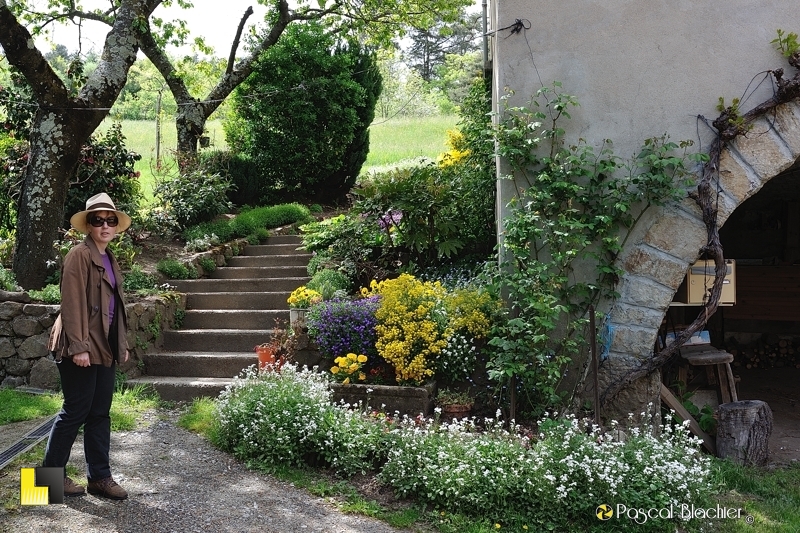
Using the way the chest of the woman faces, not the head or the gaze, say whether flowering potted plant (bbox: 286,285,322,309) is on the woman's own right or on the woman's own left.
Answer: on the woman's own left

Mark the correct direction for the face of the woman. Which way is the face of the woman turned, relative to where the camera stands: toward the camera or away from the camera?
toward the camera

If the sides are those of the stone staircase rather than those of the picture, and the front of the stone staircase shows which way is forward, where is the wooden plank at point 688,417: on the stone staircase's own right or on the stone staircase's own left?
on the stone staircase's own left

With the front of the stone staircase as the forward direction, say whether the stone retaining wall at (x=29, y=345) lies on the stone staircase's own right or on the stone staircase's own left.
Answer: on the stone staircase's own right

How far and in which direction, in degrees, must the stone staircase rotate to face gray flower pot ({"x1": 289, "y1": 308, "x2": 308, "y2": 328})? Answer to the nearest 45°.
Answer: approximately 45° to its left

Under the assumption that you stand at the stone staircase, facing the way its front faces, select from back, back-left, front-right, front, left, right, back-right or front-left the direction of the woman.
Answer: front

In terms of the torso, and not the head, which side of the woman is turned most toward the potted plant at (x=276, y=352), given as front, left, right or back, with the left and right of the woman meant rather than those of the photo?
left

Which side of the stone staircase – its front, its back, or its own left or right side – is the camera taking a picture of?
front

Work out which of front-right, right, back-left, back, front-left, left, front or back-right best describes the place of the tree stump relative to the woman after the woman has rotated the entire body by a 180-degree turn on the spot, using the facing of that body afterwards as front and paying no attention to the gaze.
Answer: back-right

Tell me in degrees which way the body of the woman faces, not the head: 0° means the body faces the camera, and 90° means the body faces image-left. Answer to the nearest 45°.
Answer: approximately 315°

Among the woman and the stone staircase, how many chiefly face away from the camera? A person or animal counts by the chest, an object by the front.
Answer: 0

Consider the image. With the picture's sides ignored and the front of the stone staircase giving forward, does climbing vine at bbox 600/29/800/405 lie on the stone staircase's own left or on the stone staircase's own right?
on the stone staircase's own left

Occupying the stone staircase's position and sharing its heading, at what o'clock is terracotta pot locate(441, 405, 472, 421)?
The terracotta pot is roughly at 11 o'clock from the stone staircase.
